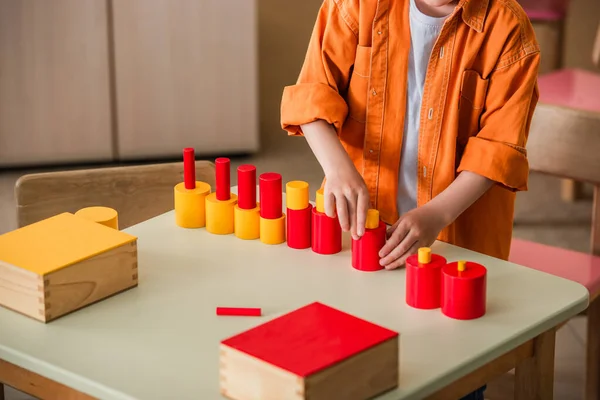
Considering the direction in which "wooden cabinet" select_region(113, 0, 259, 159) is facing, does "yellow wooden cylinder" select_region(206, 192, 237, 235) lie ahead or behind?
ahead

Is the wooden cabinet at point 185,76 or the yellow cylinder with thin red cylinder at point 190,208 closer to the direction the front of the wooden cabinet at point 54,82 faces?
the yellow cylinder with thin red cylinder

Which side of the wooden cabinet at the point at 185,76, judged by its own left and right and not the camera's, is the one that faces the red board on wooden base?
front

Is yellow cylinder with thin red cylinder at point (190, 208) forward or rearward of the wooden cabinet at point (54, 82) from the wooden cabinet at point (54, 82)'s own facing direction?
forward

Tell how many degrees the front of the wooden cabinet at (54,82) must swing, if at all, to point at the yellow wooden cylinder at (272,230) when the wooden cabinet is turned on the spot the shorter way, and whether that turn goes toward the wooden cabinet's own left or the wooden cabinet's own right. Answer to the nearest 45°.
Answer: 0° — it already faces it

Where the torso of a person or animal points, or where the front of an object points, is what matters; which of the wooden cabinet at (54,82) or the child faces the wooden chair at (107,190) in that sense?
the wooden cabinet

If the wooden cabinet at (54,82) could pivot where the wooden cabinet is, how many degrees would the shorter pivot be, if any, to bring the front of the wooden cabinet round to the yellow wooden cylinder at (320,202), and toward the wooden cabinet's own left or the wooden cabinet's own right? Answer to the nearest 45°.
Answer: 0° — it already faces it

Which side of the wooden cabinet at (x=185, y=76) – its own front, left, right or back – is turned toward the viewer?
front

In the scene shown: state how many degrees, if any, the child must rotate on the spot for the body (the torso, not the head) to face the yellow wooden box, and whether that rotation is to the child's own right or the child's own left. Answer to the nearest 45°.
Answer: approximately 45° to the child's own right

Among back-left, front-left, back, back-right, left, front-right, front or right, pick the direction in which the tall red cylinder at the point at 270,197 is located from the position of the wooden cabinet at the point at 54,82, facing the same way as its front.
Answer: front

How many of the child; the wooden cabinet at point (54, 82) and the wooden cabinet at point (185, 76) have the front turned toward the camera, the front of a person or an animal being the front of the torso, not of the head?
3

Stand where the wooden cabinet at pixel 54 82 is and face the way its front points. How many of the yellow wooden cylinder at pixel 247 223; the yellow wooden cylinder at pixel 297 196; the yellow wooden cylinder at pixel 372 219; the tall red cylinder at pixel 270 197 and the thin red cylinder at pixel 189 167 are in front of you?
5

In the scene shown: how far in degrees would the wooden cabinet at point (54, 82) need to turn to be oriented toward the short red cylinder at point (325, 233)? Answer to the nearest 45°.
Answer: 0° — it already faces it

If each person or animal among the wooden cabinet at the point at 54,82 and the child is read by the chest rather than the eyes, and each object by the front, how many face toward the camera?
2
